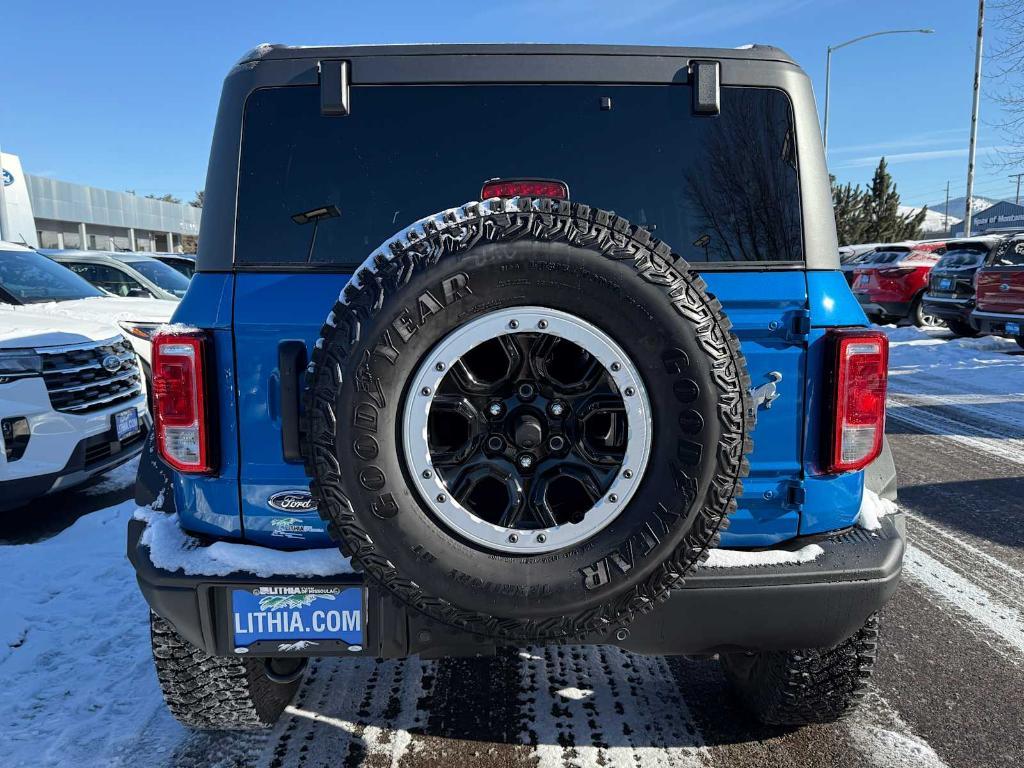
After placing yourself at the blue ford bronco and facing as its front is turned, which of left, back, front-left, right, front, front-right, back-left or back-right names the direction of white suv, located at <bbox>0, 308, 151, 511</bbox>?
front-left

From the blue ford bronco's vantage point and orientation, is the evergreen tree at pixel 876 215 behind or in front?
in front

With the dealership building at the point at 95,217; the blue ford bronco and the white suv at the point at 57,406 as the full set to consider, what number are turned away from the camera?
1

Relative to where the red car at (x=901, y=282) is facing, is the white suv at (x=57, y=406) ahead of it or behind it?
behind

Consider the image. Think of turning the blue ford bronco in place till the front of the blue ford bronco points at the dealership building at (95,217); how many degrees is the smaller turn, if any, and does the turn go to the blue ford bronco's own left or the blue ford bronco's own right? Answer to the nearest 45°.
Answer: approximately 45° to the blue ford bronco's own left

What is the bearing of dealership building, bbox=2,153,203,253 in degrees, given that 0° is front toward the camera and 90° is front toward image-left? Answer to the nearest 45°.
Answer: approximately 315°

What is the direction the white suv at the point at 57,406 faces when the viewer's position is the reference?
facing the viewer and to the right of the viewer

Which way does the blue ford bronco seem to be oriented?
away from the camera

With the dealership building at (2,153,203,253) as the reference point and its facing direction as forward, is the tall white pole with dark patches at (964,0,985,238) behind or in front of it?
in front

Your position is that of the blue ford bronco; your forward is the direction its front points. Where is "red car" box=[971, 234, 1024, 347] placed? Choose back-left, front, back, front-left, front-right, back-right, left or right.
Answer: front-right

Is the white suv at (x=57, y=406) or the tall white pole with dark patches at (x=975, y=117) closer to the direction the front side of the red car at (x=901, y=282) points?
the tall white pole with dark patches

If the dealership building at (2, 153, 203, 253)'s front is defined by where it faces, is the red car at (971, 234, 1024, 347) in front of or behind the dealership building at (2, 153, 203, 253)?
in front

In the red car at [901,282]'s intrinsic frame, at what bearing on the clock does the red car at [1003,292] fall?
the red car at [1003,292] is roughly at 4 o'clock from the red car at [901,282].

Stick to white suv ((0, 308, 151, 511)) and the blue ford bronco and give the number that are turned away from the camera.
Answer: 1
